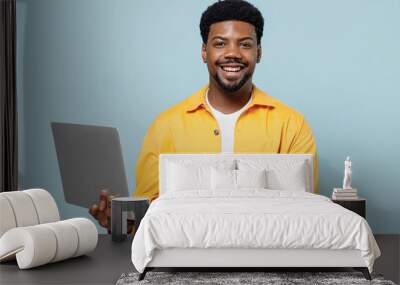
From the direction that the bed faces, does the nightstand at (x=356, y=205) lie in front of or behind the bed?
behind

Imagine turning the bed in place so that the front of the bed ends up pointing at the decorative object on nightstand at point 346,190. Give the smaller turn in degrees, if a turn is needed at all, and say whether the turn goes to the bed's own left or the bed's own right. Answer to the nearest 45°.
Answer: approximately 135° to the bed's own left

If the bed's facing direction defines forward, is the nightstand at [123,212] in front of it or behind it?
behind
